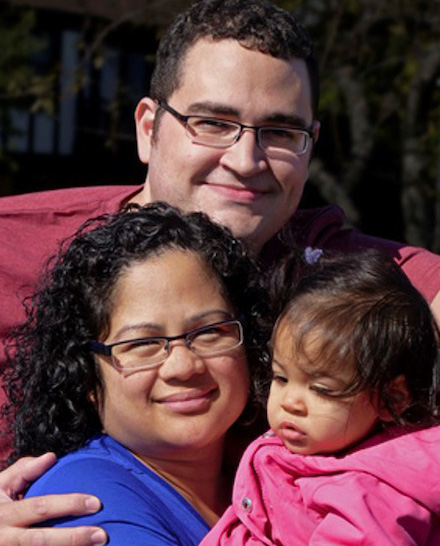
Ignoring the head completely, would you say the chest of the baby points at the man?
no

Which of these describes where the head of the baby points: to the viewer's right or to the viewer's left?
to the viewer's left

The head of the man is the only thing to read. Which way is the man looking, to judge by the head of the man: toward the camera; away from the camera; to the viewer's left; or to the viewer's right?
toward the camera

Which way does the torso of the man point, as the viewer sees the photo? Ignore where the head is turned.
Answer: toward the camera

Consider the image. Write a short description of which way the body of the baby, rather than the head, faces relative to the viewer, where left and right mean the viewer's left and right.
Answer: facing the viewer and to the left of the viewer

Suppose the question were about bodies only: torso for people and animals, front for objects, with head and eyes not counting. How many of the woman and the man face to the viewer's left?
0

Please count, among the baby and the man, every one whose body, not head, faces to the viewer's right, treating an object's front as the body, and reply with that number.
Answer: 0

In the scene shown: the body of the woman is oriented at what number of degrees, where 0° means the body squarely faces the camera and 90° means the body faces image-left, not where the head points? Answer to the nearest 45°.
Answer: approximately 315°
